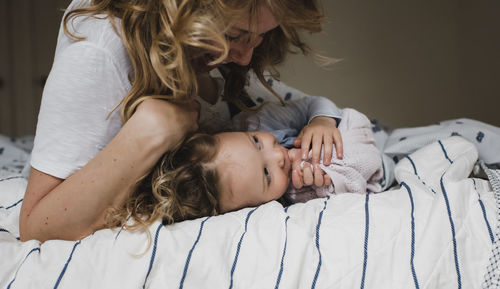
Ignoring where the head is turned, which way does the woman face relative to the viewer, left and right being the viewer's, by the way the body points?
facing to the right of the viewer
